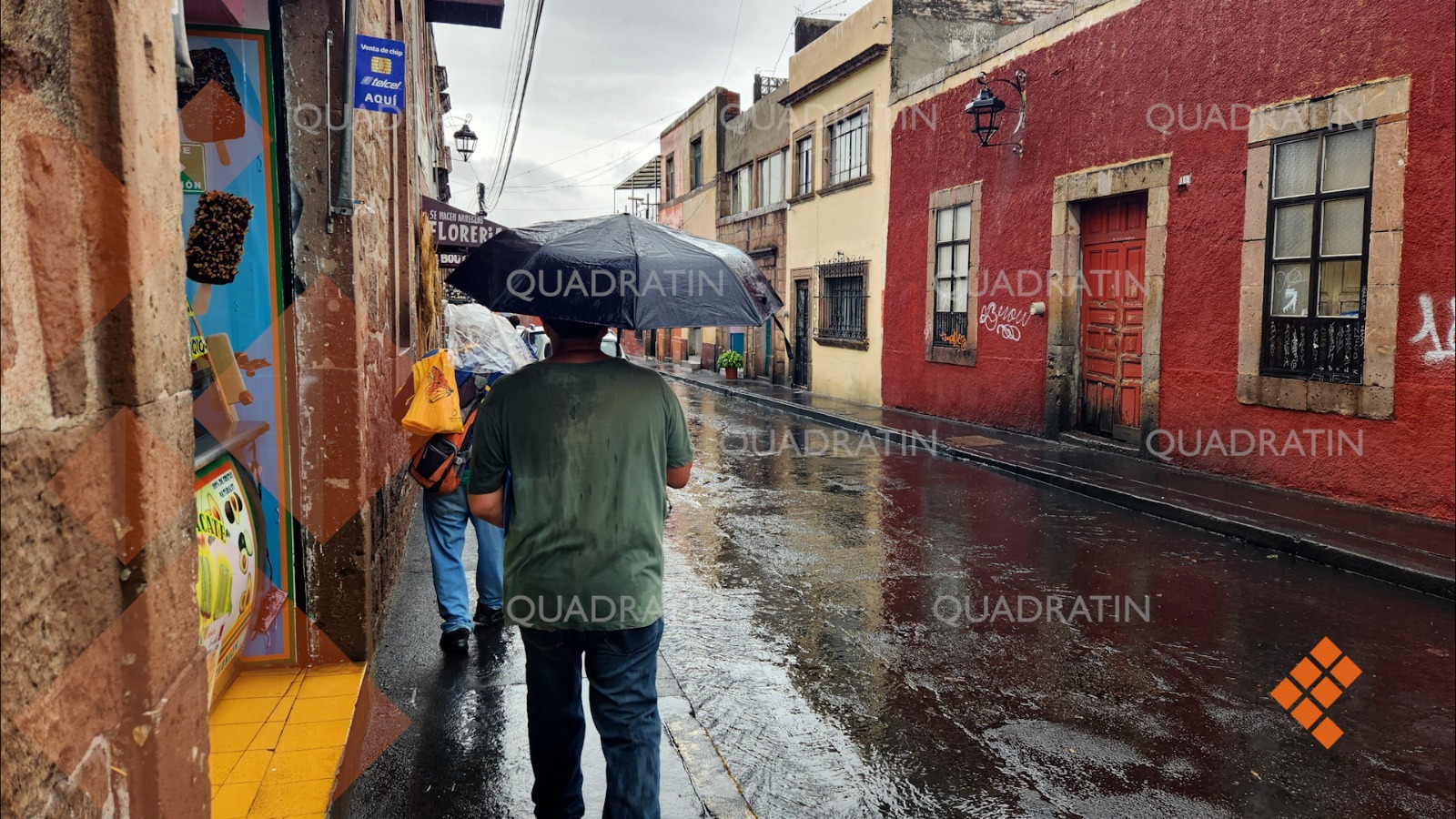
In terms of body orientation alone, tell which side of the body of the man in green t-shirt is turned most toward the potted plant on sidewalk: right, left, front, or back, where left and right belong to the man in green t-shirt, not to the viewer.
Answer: front

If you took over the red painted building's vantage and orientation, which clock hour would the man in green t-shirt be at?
The man in green t-shirt is roughly at 11 o'clock from the red painted building.

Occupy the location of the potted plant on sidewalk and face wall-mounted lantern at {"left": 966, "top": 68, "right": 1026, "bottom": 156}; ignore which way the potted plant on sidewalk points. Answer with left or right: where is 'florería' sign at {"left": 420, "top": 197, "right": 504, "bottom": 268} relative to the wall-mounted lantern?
right

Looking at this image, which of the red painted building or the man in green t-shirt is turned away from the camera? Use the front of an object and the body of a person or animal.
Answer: the man in green t-shirt

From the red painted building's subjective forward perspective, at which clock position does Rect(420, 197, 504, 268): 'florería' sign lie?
The 'florería' sign is roughly at 1 o'clock from the red painted building.

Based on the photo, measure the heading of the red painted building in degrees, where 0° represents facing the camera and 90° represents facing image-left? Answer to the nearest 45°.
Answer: approximately 45°

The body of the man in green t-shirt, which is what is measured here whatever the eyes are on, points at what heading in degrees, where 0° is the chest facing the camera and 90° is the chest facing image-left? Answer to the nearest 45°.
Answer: approximately 180°

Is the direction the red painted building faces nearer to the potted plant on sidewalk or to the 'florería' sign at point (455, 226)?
the 'florería' sign

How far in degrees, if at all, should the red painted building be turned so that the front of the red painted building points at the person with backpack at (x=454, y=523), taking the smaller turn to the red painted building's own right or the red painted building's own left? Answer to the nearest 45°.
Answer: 0° — it already faces them

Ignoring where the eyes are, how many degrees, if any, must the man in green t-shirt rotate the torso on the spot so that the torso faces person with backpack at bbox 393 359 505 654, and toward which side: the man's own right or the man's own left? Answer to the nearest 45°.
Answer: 0° — they already face them

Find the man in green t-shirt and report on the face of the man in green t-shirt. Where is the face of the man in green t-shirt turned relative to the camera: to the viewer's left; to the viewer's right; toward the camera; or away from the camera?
away from the camera

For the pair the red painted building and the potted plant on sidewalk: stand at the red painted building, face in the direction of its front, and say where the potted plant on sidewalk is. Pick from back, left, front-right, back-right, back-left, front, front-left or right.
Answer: right

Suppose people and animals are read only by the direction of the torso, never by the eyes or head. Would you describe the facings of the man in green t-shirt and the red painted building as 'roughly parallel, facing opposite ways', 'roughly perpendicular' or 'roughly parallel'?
roughly perpendicular

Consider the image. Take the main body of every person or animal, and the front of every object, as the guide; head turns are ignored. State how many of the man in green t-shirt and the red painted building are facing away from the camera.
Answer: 1
